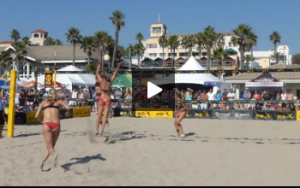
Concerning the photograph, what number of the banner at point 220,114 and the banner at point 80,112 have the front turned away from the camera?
0

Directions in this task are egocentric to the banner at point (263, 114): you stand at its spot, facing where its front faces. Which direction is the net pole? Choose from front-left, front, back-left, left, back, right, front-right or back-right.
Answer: front-right

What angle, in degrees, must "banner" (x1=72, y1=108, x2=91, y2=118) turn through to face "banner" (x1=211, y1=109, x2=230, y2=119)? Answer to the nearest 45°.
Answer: approximately 90° to its left

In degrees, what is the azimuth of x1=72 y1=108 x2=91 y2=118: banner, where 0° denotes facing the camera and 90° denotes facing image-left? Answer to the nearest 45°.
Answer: approximately 0°

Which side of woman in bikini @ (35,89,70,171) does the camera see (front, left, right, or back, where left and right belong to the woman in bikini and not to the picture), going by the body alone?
back

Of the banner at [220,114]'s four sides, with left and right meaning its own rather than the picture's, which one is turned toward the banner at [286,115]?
left

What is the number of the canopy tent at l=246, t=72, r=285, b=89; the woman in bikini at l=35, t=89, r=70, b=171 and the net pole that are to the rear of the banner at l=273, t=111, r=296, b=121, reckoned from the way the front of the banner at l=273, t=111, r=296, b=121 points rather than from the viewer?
1

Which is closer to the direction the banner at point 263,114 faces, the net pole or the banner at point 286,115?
the net pole

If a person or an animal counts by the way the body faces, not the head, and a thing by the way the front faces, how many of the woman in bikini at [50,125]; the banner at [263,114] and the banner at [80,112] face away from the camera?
1

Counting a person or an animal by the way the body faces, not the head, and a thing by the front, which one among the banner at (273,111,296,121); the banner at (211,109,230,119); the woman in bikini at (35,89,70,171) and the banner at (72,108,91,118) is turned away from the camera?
the woman in bikini
